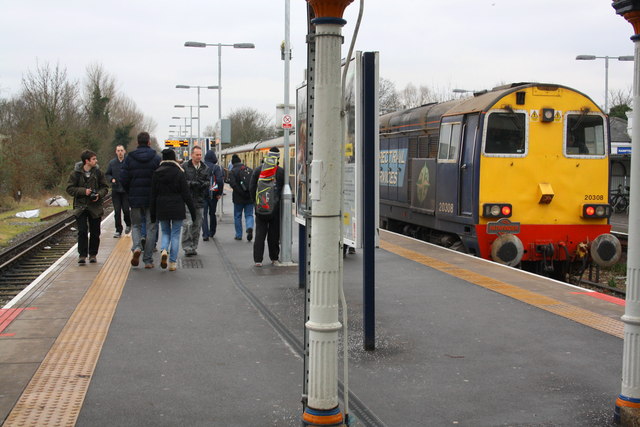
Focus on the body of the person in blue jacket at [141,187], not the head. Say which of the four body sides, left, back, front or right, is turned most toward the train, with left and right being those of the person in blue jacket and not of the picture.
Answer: right

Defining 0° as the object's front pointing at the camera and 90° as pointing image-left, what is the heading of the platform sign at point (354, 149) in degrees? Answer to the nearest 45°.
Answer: approximately 90°

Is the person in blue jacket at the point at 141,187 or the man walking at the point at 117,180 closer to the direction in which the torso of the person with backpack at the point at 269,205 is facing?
the man walking

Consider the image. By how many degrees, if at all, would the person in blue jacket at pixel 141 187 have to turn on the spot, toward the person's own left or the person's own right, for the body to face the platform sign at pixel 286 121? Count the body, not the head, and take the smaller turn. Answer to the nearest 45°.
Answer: approximately 45° to the person's own right

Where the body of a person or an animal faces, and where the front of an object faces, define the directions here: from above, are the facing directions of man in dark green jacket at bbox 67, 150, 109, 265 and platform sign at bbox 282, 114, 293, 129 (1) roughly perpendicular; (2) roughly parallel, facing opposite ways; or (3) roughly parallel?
roughly parallel

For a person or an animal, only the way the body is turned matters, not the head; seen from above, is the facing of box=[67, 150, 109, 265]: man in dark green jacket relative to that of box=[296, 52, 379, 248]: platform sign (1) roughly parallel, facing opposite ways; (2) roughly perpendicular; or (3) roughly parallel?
roughly perpendicular

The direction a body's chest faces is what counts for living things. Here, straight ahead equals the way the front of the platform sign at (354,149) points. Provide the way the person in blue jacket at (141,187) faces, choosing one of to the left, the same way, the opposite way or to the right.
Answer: to the right

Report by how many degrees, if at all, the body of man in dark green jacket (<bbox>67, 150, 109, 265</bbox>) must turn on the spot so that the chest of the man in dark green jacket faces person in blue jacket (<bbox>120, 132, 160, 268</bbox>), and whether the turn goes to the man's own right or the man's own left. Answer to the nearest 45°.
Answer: approximately 90° to the man's own left

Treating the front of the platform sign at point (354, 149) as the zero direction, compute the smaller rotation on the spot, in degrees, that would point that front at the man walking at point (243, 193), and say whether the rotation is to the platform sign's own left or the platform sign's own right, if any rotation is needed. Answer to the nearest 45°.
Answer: approximately 90° to the platform sign's own right

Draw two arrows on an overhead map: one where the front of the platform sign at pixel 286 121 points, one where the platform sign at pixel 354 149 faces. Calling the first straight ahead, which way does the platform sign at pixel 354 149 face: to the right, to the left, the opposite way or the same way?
to the right

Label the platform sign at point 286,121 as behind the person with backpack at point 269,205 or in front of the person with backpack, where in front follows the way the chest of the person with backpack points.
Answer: in front

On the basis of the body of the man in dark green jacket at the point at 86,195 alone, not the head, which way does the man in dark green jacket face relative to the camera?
toward the camera

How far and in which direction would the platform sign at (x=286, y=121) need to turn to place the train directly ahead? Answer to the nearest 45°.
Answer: approximately 45° to its left

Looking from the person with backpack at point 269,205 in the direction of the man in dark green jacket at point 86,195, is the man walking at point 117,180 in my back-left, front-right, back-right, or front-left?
front-right

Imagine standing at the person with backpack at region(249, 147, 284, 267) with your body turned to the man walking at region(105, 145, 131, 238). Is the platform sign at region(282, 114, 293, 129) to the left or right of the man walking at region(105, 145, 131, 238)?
right
